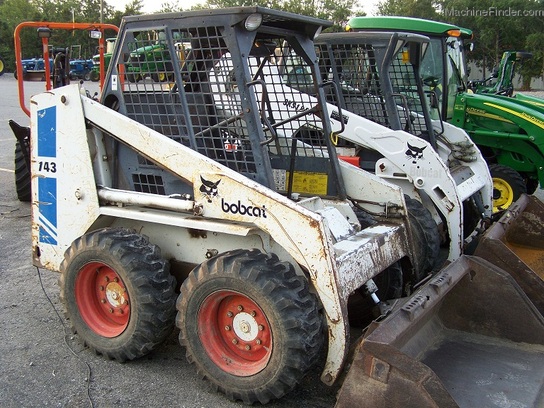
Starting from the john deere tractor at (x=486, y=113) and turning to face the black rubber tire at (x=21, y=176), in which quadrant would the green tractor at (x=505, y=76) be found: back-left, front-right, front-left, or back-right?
back-right

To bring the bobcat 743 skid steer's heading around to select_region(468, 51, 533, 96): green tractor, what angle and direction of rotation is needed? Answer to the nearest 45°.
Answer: approximately 90° to its left

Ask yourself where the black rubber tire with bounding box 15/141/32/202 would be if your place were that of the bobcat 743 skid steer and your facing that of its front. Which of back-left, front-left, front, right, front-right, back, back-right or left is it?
back

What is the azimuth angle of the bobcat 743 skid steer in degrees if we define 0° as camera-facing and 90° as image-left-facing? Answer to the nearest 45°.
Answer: approximately 315°
